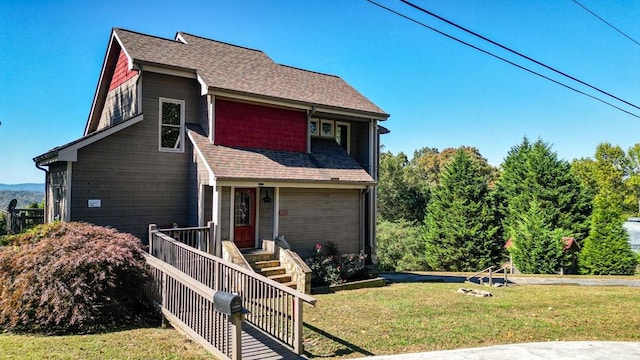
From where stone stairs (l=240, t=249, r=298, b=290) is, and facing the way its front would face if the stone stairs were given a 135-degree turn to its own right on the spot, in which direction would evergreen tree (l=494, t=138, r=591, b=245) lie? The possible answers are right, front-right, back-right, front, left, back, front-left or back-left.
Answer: back-right

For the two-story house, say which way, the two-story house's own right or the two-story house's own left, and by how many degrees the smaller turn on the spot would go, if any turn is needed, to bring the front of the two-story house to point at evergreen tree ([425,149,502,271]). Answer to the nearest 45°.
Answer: approximately 90° to the two-story house's own left

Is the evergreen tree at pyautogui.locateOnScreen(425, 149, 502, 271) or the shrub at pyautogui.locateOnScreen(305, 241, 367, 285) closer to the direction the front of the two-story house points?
the shrub

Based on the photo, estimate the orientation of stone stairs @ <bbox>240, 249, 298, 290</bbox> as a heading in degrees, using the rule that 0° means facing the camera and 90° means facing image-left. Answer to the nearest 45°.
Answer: approximately 315°

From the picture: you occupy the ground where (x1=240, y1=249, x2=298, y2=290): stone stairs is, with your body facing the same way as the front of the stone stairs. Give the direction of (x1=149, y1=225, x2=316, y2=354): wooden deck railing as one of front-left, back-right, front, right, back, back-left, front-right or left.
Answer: front-right

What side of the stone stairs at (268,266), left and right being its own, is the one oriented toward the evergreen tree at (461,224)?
left

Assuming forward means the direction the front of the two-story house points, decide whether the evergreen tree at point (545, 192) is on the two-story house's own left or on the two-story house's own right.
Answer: on the two-story house's own left

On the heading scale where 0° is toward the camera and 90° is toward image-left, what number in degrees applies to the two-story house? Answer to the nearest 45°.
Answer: approximately 315°
